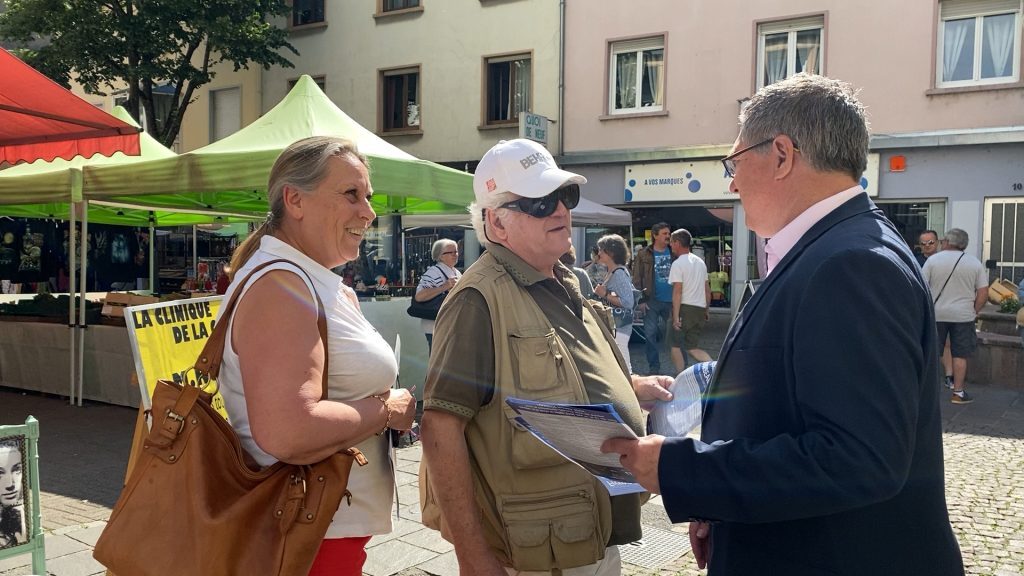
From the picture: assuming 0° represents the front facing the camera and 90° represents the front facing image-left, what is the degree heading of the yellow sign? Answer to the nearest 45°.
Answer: approximately 0°

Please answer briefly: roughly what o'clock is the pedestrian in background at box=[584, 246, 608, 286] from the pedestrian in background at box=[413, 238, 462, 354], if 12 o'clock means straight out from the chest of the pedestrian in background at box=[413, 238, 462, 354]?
the pedestrian in background at box=[584, 246, 608, 286] is roughly at 10 o'clock from the pedestrian in background at box=[413, 238, 462, 354].

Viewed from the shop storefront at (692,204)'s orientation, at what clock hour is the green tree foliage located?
The green tree foliage is roughly at 3 o'clock from the shop storefront.

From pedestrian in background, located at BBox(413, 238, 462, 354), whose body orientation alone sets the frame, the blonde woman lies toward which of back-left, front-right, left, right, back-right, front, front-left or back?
right

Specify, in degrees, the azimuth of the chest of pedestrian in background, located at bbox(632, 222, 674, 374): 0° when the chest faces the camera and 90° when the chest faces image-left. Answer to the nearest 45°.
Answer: approximately 315°

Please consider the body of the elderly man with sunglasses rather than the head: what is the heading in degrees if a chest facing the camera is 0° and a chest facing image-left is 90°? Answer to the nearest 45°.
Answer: approximately 315°

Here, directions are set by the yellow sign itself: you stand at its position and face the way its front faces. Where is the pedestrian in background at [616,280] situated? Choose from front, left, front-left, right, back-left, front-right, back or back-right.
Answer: back-left

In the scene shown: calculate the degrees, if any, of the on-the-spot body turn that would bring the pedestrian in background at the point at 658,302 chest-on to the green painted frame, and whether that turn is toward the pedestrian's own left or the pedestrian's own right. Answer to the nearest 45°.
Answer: approximately 45° to the pedestrian's own right
